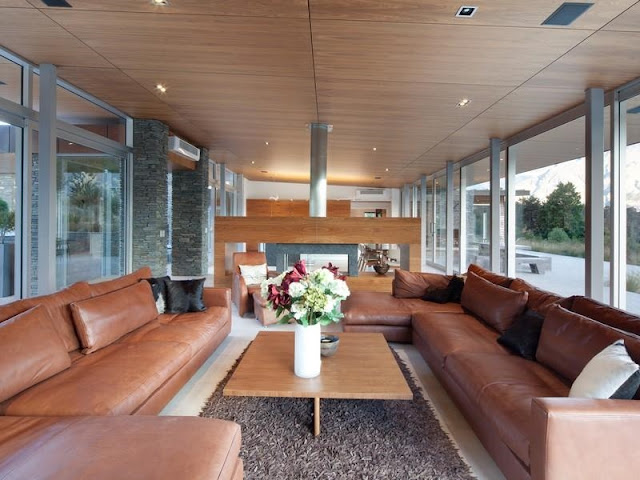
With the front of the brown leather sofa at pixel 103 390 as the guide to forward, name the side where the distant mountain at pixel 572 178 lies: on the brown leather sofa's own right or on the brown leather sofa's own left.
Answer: on the brown leather sofa's own left

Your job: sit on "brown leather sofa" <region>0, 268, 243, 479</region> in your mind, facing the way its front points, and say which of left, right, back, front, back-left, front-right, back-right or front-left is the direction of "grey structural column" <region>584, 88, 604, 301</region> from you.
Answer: front-left

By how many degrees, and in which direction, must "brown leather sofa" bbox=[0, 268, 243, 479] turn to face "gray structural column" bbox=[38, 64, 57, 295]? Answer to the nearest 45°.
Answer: approximately 135° to its left

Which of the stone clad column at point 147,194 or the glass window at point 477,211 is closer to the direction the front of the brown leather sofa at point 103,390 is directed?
the glass window

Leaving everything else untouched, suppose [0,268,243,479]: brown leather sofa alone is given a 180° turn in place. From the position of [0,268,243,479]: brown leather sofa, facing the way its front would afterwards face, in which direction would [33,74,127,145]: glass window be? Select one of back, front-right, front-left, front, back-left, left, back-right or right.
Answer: front-right

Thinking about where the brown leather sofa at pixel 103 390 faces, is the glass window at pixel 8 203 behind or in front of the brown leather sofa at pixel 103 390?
behind

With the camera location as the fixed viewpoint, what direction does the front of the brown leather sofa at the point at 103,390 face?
facing the viewer and to the right of the viewer

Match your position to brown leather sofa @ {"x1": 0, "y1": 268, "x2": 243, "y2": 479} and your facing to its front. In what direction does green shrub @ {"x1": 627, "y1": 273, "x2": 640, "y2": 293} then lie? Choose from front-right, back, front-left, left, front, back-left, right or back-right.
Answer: front-left

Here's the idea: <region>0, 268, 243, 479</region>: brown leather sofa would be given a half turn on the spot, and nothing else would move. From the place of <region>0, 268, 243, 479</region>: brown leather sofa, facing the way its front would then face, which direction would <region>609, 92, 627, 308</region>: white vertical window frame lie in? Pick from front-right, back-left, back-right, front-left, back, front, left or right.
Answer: back-right

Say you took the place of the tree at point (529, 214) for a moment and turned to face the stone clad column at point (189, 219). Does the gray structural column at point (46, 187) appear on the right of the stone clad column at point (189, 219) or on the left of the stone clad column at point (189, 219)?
left

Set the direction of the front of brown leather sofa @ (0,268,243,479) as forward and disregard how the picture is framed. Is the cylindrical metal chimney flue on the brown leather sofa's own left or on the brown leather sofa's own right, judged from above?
on the brown leather sofa's own left

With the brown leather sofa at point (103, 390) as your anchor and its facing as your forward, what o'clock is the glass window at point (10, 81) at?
The glass window is roughly at 7 o'clock from the brown leather sofa.

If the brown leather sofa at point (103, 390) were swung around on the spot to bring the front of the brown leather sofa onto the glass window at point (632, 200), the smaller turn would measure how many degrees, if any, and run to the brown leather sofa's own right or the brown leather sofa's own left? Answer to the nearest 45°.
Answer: approximately 45° to the brown leather sofa's own left

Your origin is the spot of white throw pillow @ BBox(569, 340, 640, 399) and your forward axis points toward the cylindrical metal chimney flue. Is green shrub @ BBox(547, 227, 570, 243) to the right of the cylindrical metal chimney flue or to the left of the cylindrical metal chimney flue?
right

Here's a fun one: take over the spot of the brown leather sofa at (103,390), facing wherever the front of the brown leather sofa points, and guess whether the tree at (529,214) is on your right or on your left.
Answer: on your left
